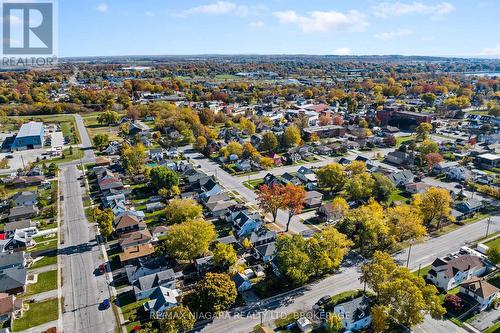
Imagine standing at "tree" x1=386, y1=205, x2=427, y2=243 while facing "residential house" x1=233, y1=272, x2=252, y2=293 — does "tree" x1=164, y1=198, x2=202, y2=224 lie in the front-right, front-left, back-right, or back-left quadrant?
front-right

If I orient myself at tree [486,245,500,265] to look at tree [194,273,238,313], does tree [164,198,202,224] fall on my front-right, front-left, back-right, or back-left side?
front-right

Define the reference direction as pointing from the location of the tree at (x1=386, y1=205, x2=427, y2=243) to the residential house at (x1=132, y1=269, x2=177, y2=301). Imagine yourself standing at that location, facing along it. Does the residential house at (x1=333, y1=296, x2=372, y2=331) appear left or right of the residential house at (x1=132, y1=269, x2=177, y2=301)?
left

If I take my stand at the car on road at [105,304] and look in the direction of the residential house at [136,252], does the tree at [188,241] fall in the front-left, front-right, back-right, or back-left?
front-right

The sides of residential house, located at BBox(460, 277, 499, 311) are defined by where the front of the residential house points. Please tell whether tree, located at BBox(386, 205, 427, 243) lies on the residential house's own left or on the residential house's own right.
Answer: on the residential house's own right

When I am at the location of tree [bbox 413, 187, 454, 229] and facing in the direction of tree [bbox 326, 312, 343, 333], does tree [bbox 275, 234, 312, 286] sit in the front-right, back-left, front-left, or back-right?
front-right

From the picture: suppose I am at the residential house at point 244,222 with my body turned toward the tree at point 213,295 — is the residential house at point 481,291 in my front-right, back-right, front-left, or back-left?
front-left

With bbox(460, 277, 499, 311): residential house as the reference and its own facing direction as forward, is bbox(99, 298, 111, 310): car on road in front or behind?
in front

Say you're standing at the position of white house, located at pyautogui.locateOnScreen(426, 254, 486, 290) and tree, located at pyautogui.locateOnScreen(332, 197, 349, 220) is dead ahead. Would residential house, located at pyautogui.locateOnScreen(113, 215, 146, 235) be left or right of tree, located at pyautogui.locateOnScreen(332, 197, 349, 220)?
left
